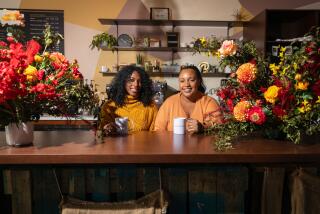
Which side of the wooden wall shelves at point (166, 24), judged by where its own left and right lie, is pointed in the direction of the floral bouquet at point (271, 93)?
front

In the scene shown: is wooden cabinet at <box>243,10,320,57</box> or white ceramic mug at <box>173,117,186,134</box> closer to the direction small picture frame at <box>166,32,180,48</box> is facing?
the white ceramic mug

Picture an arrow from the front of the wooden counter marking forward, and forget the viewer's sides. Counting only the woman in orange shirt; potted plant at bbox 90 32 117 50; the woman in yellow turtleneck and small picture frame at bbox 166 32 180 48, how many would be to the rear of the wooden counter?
4

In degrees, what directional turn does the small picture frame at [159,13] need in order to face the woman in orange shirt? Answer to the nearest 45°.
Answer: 0° — it already faces them

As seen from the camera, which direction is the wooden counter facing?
toward the camera

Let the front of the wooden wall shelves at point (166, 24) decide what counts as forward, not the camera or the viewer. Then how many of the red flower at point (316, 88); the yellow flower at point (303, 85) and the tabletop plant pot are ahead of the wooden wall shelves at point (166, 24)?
3

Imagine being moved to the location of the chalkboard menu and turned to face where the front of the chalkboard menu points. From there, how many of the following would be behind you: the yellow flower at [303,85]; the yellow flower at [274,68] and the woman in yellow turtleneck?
0

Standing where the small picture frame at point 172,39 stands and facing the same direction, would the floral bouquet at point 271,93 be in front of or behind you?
in front

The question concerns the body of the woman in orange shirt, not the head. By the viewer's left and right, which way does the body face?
facing the viewer

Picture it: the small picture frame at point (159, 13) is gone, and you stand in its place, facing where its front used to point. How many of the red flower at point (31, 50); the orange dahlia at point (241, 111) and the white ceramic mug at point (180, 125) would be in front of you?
3

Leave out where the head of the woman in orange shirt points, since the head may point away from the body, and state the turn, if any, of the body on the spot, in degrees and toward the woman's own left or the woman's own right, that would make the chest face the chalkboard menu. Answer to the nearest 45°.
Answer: approximately 135° to the woman's own right

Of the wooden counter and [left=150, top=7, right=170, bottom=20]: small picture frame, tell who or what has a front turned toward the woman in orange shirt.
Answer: the small picture frame

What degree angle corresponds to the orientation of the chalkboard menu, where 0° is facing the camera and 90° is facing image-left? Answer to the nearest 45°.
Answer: approximately 0°

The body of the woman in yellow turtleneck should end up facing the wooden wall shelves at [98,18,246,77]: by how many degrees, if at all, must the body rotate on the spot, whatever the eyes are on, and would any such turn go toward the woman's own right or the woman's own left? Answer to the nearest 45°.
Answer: approximately 180°

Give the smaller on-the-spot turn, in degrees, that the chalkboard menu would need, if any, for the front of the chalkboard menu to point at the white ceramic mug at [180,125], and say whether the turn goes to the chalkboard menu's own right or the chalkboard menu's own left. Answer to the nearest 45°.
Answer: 0° — it already faces it
